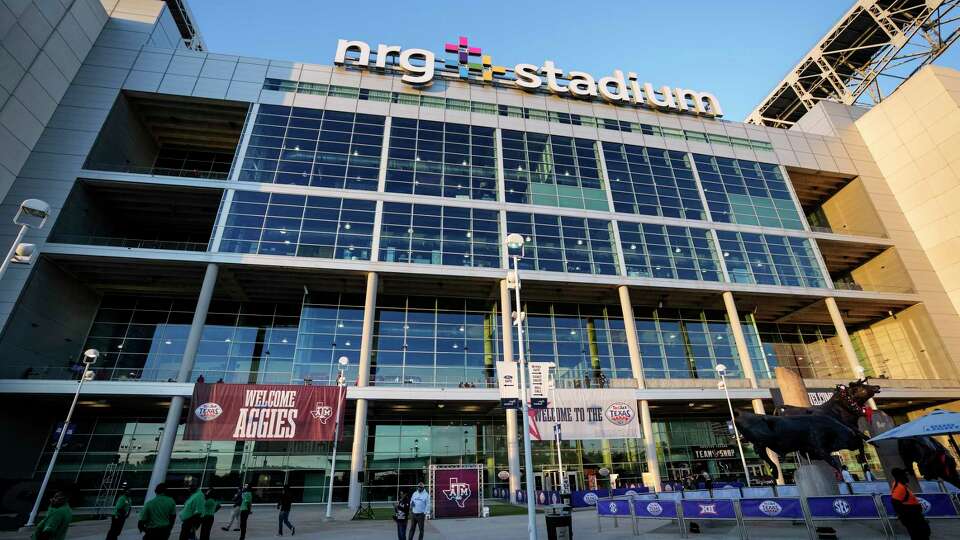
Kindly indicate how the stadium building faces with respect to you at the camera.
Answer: facing the viewer

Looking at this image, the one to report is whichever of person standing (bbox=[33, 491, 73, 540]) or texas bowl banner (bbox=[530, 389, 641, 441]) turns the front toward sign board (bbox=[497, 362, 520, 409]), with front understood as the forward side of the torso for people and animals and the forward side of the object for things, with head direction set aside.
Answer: the texas bowl banner

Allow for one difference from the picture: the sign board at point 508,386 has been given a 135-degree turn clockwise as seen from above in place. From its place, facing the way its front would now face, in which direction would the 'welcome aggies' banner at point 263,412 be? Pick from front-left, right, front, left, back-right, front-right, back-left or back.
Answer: front

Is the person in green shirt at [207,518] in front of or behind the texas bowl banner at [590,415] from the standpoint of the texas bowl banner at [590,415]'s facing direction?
in front

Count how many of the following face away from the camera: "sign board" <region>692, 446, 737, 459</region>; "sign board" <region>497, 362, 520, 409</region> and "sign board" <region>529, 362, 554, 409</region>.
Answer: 0

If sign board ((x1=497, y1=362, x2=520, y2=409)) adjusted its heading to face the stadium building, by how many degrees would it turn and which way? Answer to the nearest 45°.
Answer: approximately 135° to its right

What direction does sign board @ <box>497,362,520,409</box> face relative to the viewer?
toward the camera

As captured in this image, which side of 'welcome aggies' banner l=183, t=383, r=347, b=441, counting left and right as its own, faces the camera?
front

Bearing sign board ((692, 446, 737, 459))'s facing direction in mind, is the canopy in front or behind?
in front

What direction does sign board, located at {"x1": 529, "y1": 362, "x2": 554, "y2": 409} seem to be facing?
toward the camera

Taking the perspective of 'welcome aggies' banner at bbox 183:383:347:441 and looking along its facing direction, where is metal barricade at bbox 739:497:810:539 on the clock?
The metal barricade is roughly at 11 o'clock from the 'welcome aggies' banner.
